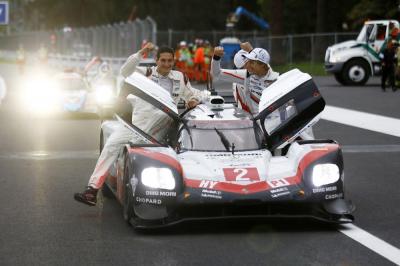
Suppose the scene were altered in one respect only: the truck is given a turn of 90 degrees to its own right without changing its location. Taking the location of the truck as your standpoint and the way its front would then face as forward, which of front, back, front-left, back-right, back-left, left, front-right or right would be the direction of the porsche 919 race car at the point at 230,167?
back-left

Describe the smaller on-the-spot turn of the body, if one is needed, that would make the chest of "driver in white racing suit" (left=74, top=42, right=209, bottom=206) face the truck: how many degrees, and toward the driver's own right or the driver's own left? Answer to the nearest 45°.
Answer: approximately 180°

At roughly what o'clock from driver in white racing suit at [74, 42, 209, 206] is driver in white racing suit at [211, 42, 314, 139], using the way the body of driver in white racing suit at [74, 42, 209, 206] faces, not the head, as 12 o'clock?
driver in white racing suit at [211, 42, 314, 139] is roughly at 8 o'clock from driver in white racing suit at [74, 42, 209, 206].

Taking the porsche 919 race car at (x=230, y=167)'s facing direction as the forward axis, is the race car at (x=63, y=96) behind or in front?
behind

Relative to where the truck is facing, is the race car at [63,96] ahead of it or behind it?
ahead

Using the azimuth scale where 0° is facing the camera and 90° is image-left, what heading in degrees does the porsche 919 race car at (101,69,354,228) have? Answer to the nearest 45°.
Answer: approximately 0°

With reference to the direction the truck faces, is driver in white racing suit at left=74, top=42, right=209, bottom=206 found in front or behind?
in front

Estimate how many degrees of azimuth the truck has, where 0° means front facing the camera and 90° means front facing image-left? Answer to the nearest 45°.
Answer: approximately 45°
